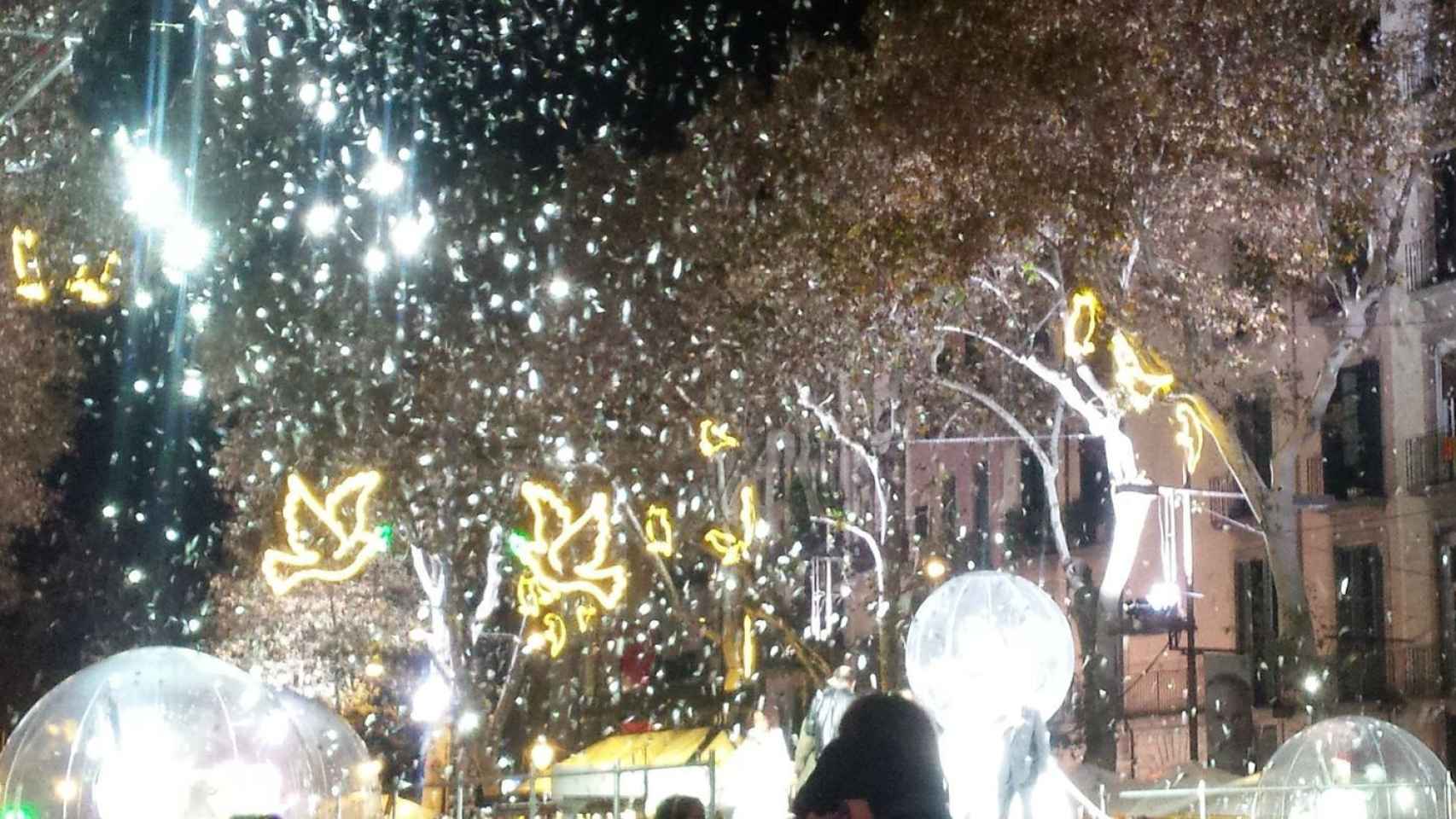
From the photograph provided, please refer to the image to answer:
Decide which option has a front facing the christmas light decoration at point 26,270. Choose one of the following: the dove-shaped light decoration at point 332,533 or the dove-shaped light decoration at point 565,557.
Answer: the dove-shaped light decoration at point 565,557

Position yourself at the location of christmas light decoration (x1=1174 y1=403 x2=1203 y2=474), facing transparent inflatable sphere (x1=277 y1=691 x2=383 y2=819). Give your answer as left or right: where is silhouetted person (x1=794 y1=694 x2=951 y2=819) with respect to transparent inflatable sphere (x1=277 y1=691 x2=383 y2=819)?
left

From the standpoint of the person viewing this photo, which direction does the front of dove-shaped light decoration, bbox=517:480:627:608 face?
facing to the left of the viewer

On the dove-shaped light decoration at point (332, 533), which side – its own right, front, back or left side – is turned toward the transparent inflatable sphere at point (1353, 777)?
front

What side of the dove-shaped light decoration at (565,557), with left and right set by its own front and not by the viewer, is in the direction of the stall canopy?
right

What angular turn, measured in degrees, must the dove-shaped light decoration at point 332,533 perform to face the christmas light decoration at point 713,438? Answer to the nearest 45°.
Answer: approximately 45° to its left

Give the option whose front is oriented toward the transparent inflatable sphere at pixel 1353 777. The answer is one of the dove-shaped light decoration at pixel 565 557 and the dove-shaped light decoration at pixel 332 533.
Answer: the dove-shaped light decoration at pixel 332 533

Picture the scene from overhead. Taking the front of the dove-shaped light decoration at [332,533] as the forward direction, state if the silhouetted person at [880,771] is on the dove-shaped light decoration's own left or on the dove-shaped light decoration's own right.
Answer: on the dove-shaped light decoration's own right

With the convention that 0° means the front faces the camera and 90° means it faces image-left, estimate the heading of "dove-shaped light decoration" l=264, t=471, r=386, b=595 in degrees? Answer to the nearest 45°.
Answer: approximately 270°

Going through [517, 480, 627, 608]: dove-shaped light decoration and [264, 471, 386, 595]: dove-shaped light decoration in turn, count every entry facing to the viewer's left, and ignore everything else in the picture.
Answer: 1

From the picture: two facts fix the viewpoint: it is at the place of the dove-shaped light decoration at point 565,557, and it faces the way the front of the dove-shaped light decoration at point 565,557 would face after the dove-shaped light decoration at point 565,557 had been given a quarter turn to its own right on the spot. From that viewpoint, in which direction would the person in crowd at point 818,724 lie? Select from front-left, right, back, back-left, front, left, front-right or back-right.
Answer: back-right
